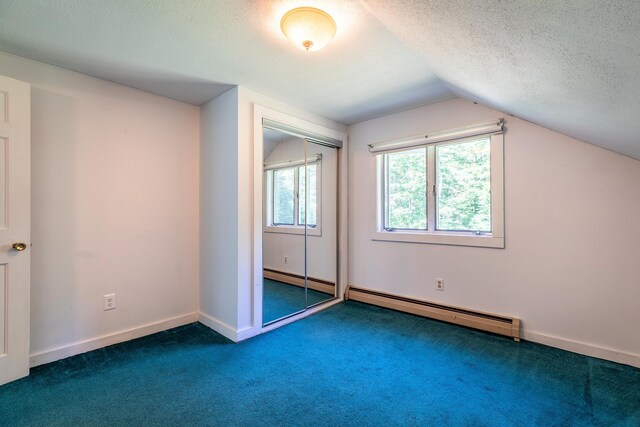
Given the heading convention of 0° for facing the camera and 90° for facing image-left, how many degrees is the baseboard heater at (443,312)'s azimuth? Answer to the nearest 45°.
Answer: approximately 45°

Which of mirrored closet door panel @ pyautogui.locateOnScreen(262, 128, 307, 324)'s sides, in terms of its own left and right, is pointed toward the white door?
right

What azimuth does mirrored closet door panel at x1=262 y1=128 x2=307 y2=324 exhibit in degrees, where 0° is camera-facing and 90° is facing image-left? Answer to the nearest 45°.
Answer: approximately 315°

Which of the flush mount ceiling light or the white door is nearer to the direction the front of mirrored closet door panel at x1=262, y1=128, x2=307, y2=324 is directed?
the flush mount ceiling light

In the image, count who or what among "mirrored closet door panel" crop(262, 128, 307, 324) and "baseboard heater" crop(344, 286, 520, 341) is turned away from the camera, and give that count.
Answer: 0

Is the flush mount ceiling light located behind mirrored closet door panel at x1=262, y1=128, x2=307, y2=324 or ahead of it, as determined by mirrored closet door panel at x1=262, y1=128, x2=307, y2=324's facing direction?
ahead

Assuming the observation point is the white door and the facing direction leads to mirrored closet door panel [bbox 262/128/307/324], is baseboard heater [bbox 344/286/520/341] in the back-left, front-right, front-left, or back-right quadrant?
front-right

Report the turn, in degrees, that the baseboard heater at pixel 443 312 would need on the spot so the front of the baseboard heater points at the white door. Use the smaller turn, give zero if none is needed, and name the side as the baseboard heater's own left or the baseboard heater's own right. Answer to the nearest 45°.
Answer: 0° — it already faces it

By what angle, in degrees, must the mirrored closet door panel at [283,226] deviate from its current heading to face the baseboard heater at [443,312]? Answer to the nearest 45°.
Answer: approximately 45° to its left
